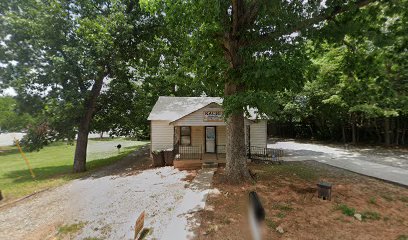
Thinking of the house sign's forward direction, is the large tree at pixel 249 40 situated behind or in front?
in front

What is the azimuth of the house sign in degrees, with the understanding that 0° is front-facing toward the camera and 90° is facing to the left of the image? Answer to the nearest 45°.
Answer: approximately 0°

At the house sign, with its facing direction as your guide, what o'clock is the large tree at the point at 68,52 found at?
The large tree is roughly at 3 o'clock from the house sign.

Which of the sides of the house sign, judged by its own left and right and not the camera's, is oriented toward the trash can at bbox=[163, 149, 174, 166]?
right
